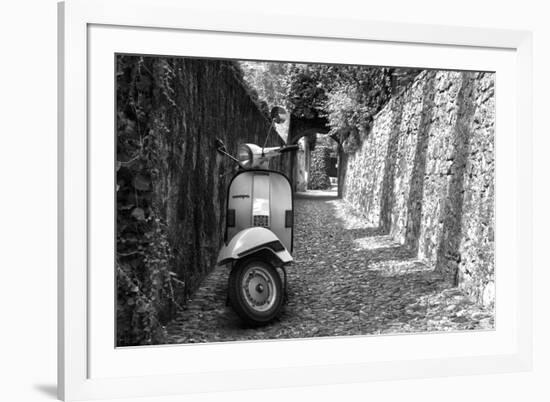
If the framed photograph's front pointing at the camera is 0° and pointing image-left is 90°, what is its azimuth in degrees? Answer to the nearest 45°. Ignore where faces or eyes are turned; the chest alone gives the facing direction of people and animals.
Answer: approximately 315°
